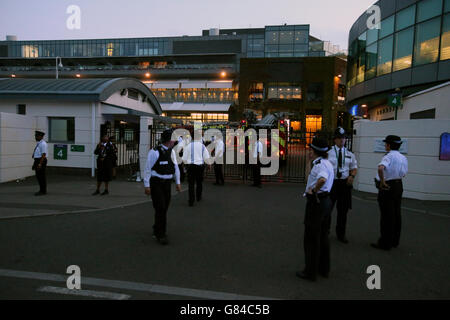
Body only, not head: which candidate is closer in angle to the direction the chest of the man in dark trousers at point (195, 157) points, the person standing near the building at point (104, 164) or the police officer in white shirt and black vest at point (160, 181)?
the person standing near the building

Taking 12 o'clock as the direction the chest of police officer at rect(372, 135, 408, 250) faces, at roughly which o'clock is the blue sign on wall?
The blue sign on wall is roughly at 2 o'clock from the police officer.

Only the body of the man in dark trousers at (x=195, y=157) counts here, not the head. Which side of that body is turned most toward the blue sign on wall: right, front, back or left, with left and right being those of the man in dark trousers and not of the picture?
right

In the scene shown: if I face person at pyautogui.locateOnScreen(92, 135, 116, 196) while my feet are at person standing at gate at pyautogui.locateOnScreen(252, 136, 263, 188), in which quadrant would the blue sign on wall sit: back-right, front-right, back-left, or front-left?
back-left

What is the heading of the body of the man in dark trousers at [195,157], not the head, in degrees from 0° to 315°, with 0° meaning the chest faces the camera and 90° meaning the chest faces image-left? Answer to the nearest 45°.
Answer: approximately 180°

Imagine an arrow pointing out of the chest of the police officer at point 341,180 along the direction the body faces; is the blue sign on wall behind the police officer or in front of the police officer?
behind

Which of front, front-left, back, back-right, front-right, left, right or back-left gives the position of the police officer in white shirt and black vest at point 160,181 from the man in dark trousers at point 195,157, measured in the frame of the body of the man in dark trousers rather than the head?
back
